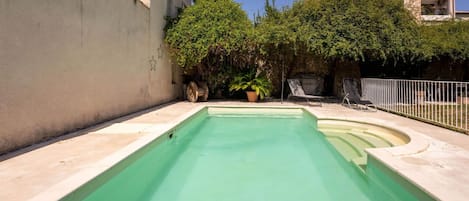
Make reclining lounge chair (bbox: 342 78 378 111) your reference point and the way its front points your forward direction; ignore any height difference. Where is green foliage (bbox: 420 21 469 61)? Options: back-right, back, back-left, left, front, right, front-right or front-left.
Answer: left

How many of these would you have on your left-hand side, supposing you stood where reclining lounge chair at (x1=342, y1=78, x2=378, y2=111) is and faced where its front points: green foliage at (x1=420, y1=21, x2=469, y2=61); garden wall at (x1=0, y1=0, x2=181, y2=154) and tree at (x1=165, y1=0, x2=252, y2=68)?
1

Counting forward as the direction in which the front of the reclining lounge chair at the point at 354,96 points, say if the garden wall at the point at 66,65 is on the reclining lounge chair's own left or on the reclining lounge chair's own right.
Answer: on the reclining lounge chair's own right
